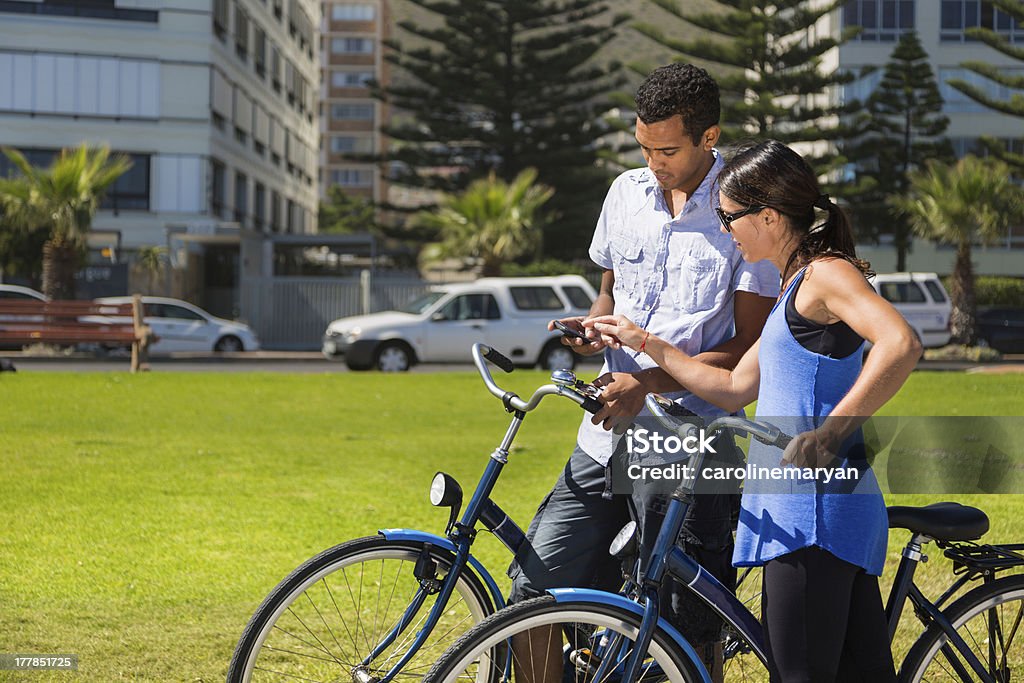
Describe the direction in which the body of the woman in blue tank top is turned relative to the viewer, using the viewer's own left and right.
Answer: facing to the left of the viewer

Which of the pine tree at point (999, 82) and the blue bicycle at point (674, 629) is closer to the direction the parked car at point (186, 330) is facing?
the pine tree

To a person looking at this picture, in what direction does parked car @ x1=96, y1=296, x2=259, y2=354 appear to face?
facing to the right of the viewer

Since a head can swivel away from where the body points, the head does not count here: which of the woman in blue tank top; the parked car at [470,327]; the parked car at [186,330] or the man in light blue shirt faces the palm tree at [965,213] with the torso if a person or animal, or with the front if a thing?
the parked car at [186,330]

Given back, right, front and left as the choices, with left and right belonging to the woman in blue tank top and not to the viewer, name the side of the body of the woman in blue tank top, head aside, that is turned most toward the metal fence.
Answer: right

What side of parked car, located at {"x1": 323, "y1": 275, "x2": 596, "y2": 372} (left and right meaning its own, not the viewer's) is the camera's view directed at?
left

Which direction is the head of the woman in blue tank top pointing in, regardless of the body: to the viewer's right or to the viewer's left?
to the viewer's left

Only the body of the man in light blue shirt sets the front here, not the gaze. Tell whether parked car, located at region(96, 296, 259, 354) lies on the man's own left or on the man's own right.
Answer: on the man's own right

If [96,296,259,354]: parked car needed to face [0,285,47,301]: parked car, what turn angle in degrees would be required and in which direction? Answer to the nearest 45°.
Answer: approximately 135° to its left

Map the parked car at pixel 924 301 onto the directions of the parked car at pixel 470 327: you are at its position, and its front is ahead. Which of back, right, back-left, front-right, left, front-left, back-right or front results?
back-right

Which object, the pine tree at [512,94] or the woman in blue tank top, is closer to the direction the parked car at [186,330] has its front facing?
the pine tree
